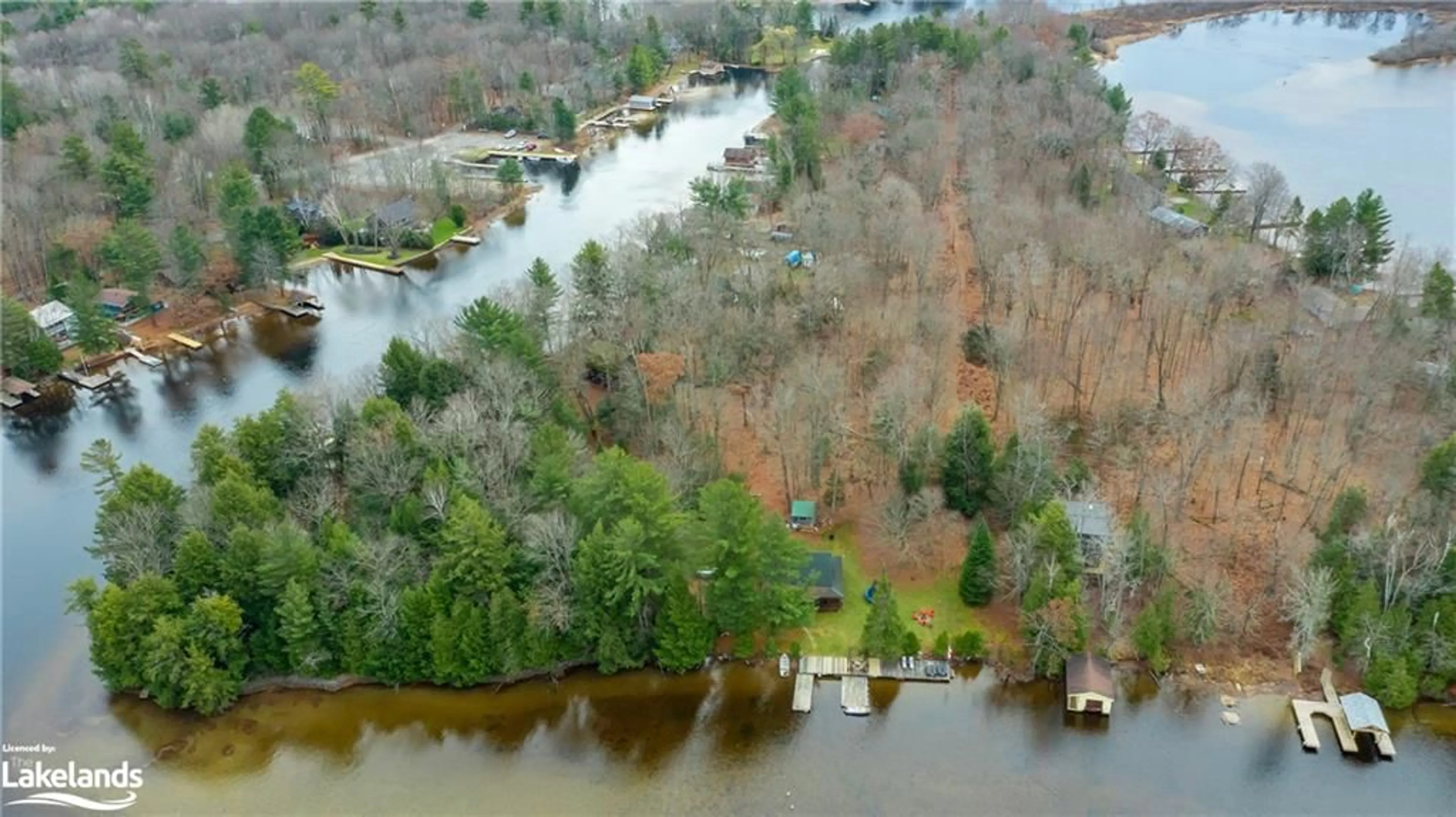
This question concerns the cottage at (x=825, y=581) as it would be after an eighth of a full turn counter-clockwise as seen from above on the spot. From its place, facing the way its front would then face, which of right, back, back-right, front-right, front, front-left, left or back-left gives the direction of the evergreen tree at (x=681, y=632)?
right

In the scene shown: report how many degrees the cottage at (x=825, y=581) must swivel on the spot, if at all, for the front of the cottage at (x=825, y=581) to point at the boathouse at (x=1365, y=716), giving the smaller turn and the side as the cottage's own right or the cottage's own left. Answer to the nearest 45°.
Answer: approximately 90° to the cottage's own left

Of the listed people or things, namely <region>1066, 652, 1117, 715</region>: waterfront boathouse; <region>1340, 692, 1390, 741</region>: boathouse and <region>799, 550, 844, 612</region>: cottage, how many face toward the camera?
3

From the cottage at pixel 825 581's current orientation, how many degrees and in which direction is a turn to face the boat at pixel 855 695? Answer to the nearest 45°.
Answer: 0° — it already faces it

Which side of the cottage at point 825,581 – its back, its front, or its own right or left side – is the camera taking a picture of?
front

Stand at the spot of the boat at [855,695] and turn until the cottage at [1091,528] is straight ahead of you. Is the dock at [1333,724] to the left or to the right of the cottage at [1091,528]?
right

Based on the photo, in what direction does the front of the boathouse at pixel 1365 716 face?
toward the camera

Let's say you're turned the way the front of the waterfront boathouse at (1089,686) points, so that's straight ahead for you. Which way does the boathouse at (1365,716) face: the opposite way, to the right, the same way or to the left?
the same way

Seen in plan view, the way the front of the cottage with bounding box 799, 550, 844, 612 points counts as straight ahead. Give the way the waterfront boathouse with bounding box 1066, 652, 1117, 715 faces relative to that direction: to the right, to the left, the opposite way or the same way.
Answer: the same way

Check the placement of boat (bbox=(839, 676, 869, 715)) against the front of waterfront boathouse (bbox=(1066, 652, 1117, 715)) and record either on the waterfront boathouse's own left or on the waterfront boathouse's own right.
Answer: on the waterfront boathouse's own right

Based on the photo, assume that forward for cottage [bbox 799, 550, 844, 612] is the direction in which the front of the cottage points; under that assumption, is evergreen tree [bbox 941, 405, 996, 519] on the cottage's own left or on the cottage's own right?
on the cottage's own left

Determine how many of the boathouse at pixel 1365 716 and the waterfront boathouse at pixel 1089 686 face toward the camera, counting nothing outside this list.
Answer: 2
